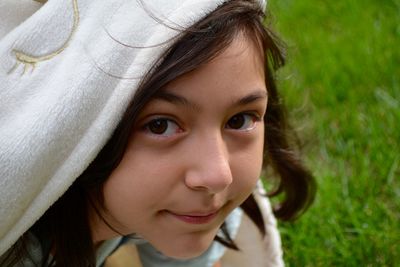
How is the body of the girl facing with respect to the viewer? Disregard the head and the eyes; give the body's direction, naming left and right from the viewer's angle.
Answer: facing the viewer and to the right of the viewer
